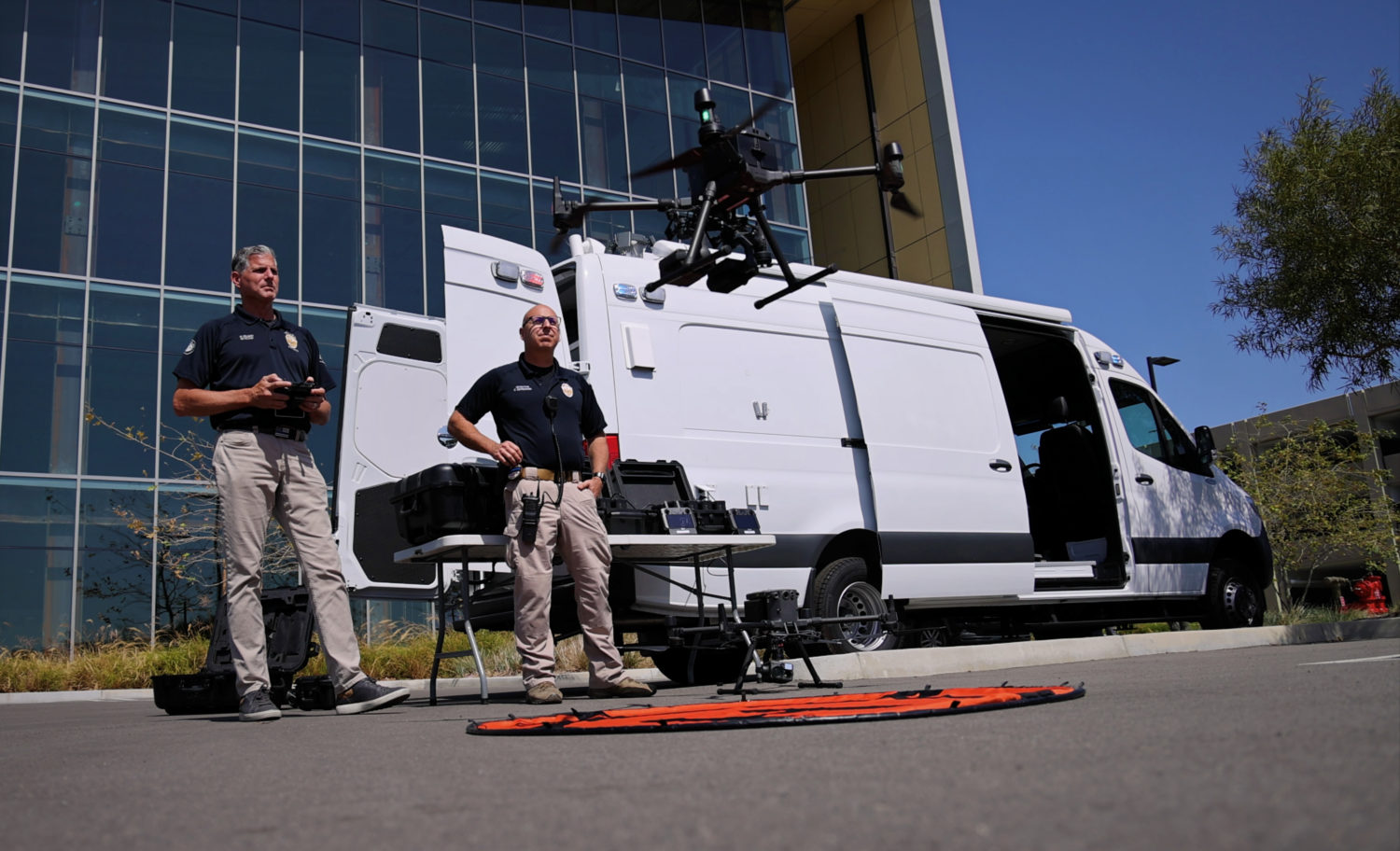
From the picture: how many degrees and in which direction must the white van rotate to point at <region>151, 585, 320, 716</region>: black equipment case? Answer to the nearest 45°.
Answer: approximately 180°

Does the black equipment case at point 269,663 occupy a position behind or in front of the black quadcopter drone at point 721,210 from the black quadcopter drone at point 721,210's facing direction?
in front

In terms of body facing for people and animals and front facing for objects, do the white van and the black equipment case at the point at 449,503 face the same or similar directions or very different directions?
very different directions

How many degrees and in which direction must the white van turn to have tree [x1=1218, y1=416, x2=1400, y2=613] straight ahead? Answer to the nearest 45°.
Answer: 0° — it already faces it

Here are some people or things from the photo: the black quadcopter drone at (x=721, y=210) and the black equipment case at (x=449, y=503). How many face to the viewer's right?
0

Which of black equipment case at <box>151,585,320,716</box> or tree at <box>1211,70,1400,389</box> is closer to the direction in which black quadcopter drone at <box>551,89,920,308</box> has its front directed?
the black equipment case

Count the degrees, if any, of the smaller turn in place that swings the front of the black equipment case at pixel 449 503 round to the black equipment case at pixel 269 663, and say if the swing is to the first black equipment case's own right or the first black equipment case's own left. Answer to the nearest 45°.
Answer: approximately 45° to the first black equipment case's own right

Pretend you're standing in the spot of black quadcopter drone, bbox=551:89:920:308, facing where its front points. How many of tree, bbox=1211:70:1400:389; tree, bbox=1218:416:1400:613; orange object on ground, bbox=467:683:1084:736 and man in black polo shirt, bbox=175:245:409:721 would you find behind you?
2

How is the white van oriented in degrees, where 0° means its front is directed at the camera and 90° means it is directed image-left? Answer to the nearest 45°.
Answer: approximately 225°
